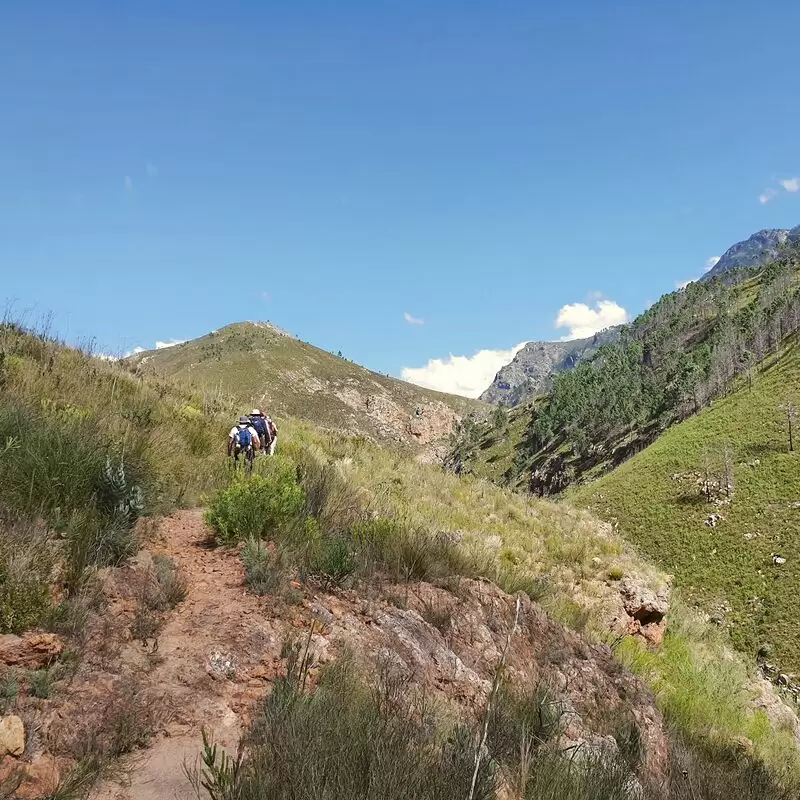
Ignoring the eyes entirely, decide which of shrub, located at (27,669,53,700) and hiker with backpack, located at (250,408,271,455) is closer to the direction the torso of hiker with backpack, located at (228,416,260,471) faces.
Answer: the hiker with backpack

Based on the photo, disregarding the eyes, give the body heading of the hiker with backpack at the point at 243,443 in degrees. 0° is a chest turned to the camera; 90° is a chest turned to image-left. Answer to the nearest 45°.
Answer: approximately 180°

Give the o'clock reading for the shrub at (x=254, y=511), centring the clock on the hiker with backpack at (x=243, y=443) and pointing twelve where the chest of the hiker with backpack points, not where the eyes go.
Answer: The shrub is roughly at 6 o'clock from the hiker with backpack.

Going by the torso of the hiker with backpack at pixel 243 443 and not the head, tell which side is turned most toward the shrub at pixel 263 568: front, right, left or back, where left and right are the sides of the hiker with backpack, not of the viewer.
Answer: back

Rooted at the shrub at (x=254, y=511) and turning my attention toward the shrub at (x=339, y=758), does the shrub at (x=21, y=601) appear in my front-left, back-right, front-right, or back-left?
front-right

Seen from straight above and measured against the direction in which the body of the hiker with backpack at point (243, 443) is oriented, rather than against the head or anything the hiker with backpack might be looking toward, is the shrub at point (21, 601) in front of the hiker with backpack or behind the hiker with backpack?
behind

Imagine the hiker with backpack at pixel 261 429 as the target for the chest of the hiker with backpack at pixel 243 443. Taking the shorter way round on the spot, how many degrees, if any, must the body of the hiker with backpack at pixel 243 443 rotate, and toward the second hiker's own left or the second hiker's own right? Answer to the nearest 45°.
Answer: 0° — they already face them

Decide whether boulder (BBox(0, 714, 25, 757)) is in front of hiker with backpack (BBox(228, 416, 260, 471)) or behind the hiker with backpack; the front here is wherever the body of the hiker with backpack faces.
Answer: behind

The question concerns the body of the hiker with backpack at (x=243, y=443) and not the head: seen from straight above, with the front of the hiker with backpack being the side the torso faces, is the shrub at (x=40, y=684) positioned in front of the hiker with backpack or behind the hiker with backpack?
behind

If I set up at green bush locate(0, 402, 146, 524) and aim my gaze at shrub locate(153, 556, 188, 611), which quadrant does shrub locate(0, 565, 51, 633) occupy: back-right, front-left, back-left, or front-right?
front-right

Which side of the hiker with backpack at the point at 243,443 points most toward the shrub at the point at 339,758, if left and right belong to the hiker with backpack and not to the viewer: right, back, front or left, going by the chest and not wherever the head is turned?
back

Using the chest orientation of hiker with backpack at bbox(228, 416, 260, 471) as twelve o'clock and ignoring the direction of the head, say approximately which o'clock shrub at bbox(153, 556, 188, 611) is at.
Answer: The shrub is roughly at 6 o'clock from the hiker with backpack.

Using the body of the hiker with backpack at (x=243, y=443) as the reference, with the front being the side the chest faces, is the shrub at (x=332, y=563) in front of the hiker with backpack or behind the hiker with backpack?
behind

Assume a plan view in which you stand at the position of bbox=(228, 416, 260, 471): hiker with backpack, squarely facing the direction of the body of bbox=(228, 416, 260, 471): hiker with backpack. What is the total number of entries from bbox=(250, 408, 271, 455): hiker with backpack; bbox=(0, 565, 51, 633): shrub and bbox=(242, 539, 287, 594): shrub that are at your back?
2

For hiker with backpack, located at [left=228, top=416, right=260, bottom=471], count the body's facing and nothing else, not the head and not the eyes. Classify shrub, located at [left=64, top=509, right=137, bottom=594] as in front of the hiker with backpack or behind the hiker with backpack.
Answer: behind
